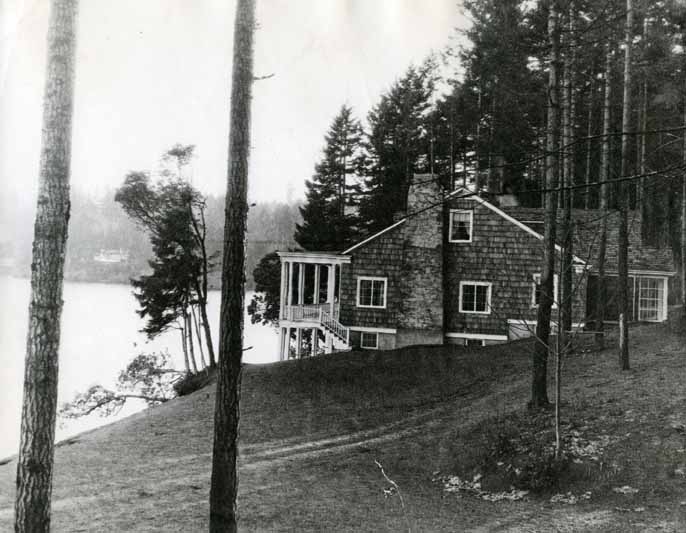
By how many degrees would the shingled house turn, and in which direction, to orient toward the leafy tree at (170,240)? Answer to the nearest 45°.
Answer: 0° — it already faces it

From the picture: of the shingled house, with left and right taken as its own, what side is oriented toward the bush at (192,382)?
front

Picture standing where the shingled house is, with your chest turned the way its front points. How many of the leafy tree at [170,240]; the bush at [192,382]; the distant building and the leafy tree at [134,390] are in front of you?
4

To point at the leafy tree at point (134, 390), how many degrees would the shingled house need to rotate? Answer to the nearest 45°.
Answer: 0° — it already faces it

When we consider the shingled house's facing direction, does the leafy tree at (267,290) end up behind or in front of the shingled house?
in front

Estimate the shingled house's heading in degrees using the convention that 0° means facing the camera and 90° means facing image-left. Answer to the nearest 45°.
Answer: approximately 90°
